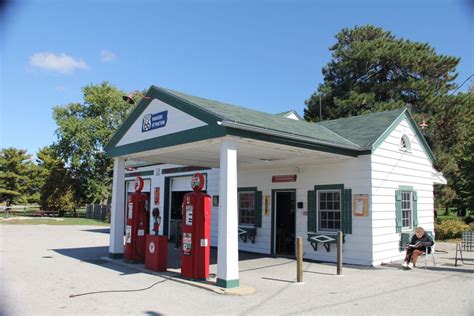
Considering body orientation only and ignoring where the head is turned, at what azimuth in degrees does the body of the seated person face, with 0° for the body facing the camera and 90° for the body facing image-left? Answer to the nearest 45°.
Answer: approximately 45°

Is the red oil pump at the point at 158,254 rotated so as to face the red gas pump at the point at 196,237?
no

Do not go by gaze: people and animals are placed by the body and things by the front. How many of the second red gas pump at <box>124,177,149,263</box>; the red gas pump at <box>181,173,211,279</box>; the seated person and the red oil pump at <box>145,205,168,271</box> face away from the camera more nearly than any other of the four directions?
0

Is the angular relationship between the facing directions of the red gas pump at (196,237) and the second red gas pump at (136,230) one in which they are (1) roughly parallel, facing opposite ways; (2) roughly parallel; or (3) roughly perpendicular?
roughly parallel

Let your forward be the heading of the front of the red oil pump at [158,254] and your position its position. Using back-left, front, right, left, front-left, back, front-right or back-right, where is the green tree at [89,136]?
back-right

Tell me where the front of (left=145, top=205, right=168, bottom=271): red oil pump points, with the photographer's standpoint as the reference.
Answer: facing the viewer and to the left of the viewer

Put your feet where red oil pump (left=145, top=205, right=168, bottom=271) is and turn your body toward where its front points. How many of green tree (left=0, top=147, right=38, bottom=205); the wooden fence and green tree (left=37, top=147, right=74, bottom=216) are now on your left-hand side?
0

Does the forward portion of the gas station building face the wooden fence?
no

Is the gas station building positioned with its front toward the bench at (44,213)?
no

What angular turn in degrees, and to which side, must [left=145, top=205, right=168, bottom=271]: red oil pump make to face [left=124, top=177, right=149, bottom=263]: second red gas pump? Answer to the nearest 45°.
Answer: approximately 135° to its right

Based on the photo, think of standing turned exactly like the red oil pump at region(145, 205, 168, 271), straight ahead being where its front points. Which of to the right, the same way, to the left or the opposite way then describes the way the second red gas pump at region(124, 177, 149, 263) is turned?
the same way

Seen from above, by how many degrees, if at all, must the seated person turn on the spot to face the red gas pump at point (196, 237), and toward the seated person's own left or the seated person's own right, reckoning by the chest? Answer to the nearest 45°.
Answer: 0° — they already face it

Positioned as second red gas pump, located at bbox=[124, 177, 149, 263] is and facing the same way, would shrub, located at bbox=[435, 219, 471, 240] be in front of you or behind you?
behind

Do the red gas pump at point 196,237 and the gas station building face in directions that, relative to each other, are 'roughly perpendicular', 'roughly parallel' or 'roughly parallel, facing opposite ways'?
roughly parallel

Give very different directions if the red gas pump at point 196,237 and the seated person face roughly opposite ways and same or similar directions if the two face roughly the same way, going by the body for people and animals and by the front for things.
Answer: same or similar directions

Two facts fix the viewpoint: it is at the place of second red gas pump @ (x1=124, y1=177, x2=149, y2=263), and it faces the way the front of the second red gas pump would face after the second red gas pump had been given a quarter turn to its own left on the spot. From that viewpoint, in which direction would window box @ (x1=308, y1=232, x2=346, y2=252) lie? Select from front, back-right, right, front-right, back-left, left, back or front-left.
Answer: front-left

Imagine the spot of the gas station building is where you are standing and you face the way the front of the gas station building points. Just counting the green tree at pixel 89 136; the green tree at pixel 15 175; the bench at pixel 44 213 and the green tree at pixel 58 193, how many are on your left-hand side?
0
